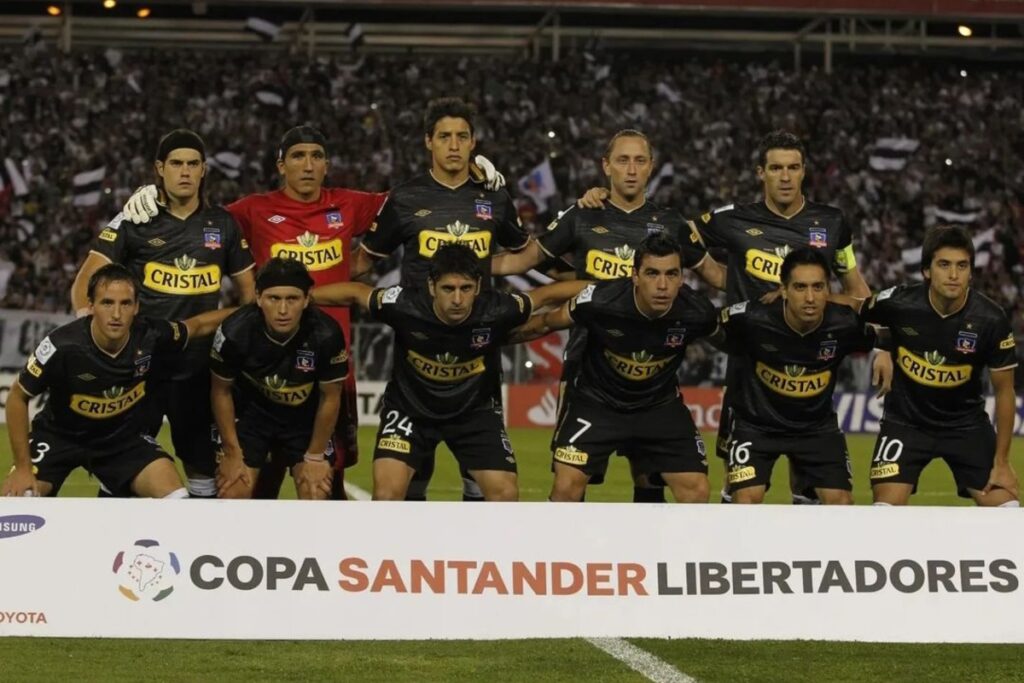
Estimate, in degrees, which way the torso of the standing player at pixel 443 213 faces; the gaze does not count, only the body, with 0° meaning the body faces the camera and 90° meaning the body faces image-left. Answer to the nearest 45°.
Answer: approximately 0°

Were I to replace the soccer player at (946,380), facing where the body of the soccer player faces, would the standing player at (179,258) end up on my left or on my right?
on my right

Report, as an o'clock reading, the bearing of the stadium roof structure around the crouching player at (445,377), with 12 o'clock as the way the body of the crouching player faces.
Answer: The stadium roof structure is roughly at 6 o'clock from the crouching player.

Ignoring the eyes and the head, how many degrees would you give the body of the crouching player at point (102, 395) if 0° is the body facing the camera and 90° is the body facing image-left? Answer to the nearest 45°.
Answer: approximately 0°

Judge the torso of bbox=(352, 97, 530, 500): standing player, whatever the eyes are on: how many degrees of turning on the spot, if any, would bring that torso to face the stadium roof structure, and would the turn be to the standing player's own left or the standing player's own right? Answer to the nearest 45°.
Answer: approximately 180°
